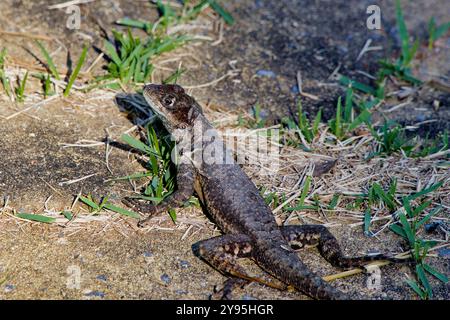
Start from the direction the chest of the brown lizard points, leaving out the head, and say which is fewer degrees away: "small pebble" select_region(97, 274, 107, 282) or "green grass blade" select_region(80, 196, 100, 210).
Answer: the green grass blade

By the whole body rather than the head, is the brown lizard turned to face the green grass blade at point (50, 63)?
yes

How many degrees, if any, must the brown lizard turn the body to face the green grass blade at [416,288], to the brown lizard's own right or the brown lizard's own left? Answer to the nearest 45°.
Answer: approximately 135° to the brown lizard's own right

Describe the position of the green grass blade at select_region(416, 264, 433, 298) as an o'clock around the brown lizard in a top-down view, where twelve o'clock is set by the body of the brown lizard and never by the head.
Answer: The green grass blade is roughly at 5 o'clock from the brown lizard.

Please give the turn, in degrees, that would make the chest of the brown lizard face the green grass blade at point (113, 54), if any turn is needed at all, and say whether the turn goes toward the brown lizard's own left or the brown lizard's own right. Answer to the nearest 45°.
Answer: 0° — it already faces it

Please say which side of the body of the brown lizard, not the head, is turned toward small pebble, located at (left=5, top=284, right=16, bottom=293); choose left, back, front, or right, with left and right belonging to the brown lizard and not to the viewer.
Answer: left

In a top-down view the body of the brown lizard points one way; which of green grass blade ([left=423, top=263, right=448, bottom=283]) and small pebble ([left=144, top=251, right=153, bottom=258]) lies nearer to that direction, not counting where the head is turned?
the small pebble

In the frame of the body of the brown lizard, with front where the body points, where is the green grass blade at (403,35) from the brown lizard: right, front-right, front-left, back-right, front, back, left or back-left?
right

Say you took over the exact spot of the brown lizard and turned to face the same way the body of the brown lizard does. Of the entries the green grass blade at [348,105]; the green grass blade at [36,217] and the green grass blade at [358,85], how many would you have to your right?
2

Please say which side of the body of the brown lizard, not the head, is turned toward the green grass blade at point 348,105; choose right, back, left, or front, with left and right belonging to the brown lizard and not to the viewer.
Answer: right

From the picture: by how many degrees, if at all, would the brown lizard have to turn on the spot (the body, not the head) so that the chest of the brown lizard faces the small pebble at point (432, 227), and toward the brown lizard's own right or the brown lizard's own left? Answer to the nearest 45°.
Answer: approximately 135° to the brown lizard's own right

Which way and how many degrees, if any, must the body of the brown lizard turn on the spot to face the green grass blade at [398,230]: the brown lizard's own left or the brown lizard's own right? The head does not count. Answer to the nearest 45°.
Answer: approximately 135° to the brown lizard's own right

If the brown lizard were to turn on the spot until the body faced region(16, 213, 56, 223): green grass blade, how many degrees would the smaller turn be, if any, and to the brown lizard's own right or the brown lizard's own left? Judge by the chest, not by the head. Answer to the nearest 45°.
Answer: approximately 45° to the brown lizard's own left

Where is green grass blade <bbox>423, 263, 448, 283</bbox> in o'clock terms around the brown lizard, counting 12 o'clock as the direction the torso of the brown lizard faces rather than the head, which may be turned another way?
The green grass blade is roughly at 5 o'clock from the brown lizard.

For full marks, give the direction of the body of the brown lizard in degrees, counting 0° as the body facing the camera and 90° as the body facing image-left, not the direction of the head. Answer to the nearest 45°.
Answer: approximately 135°

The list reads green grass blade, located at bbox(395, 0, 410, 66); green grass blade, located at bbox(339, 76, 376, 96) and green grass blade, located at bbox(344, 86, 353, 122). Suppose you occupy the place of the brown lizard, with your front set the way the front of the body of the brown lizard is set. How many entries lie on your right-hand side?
3

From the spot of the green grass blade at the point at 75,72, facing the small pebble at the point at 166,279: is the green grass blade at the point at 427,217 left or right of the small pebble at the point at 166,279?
left

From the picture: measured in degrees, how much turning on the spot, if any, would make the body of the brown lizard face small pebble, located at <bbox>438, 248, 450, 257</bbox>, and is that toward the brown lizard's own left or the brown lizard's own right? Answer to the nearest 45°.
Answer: approximately 135° to the brown lizard's own right
